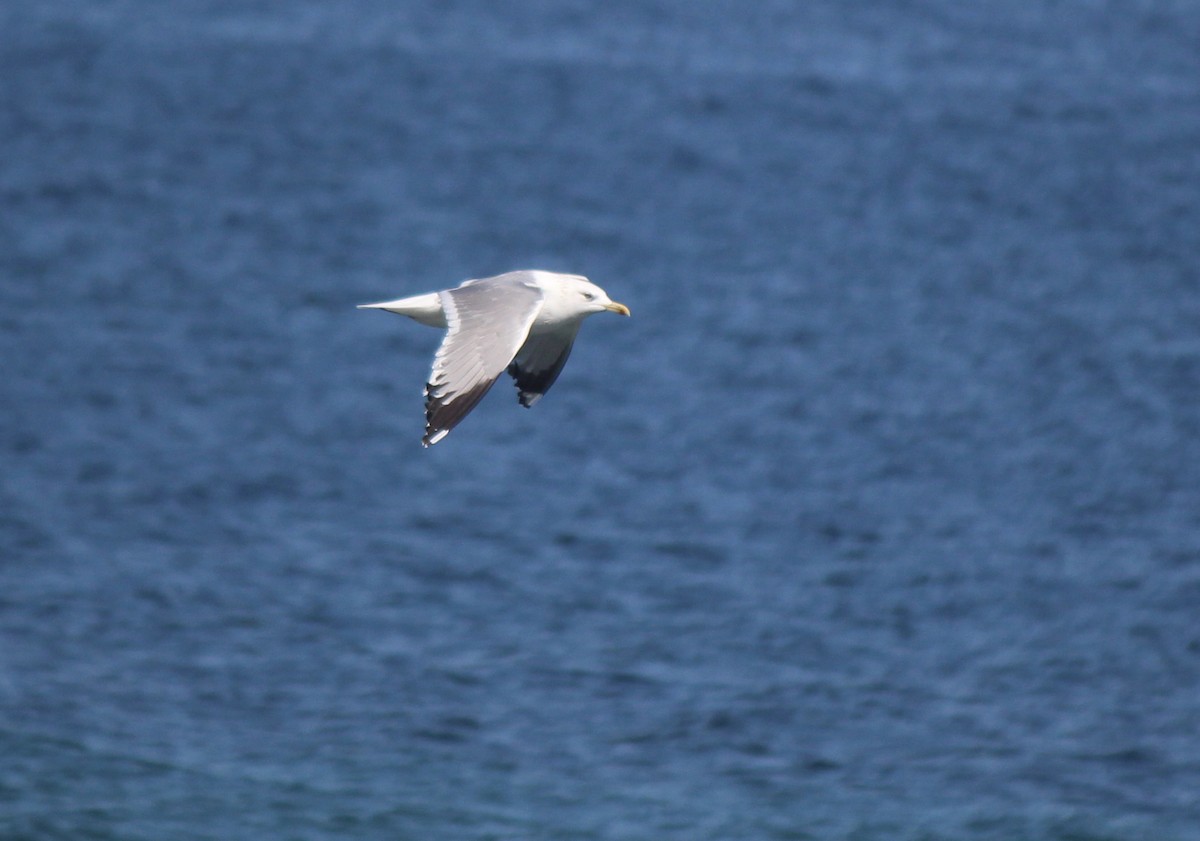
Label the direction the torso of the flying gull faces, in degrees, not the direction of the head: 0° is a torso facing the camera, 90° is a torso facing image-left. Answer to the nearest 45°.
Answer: approximately 270°
